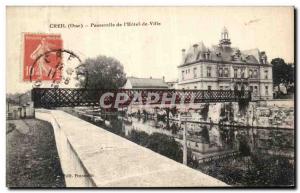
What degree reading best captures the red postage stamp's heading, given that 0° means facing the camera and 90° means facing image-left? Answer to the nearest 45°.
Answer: approximately 0°
